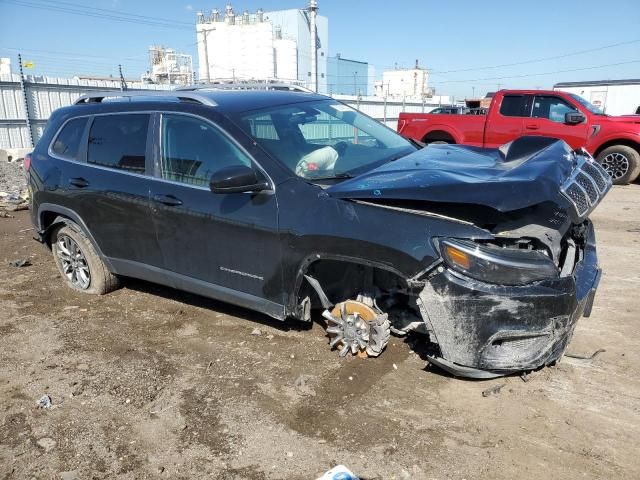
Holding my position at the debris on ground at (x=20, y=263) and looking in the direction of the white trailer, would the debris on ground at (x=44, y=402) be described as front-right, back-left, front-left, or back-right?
back-right

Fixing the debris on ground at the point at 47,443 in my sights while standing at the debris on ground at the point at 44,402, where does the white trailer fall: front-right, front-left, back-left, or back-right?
back-left

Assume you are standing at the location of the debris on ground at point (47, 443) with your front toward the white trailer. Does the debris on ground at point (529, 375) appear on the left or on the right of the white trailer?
right

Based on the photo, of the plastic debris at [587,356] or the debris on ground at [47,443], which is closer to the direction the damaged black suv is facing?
the plastic debris

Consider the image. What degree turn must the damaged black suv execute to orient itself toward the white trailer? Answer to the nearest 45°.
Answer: approximately 90° to its left

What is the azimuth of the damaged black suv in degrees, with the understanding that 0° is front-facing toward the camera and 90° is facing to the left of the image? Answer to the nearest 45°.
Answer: approximately 315°

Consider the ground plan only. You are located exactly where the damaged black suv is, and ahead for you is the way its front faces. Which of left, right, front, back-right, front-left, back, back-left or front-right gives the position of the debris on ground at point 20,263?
back

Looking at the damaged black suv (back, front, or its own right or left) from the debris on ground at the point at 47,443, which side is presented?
right
